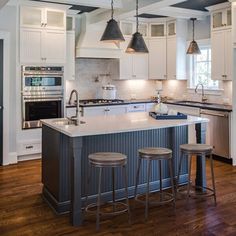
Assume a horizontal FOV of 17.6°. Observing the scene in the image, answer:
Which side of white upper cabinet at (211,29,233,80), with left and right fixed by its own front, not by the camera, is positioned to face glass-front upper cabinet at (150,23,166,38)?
right

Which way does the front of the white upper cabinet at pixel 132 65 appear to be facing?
toward the camera

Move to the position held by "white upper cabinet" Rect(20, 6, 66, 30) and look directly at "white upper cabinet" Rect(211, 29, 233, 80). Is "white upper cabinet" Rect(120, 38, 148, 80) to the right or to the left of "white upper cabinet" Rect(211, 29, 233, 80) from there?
left

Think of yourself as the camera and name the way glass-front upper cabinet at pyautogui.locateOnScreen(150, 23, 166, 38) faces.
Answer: facing the viewer

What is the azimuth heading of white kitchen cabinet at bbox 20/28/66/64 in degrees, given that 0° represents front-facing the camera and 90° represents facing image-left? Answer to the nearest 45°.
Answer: approximately 0°
